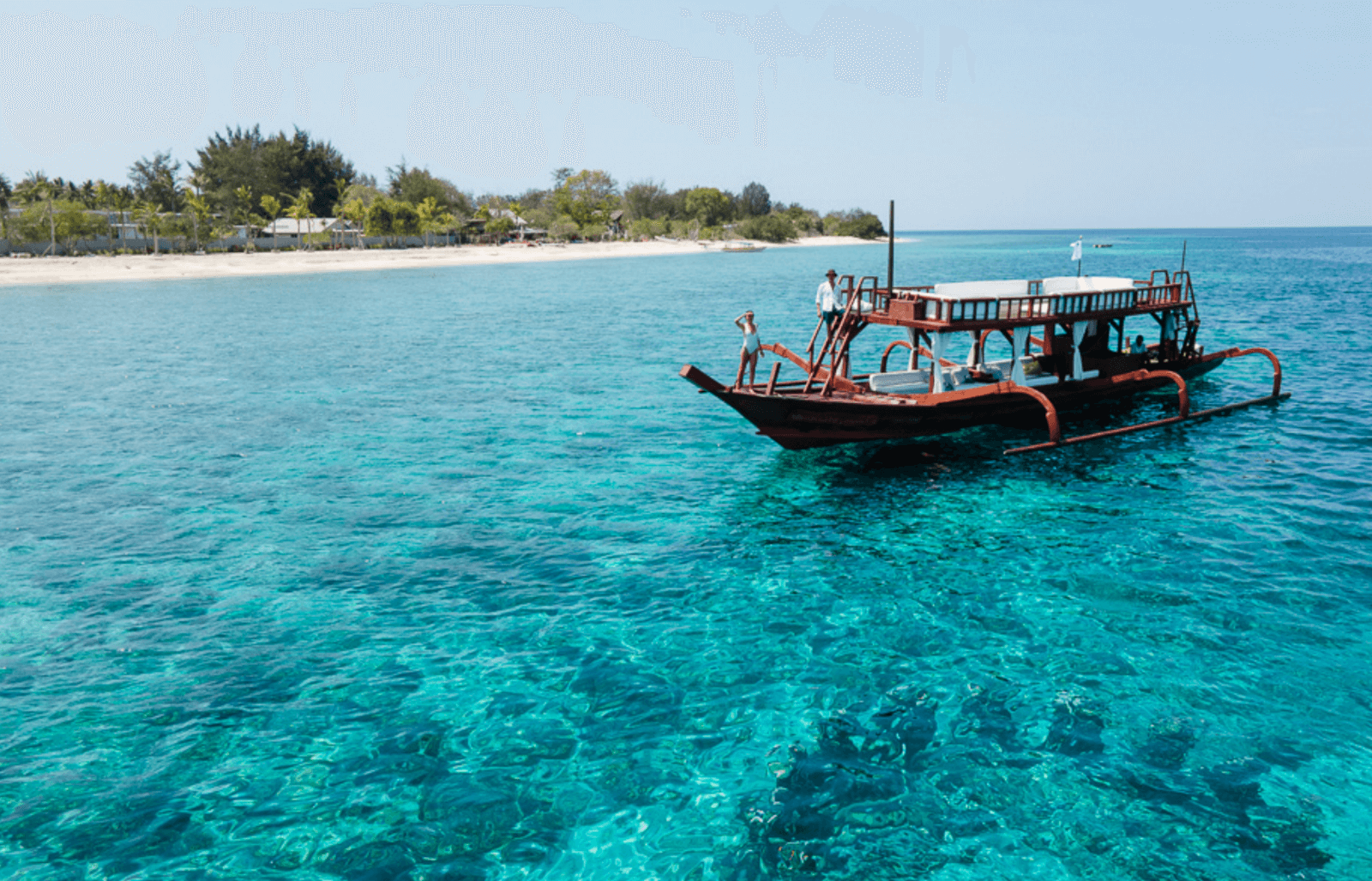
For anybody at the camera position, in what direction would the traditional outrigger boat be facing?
facing the viewer and to the left of the viewer

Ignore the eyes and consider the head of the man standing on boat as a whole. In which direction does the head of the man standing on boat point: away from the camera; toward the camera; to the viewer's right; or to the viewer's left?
toward the camera
